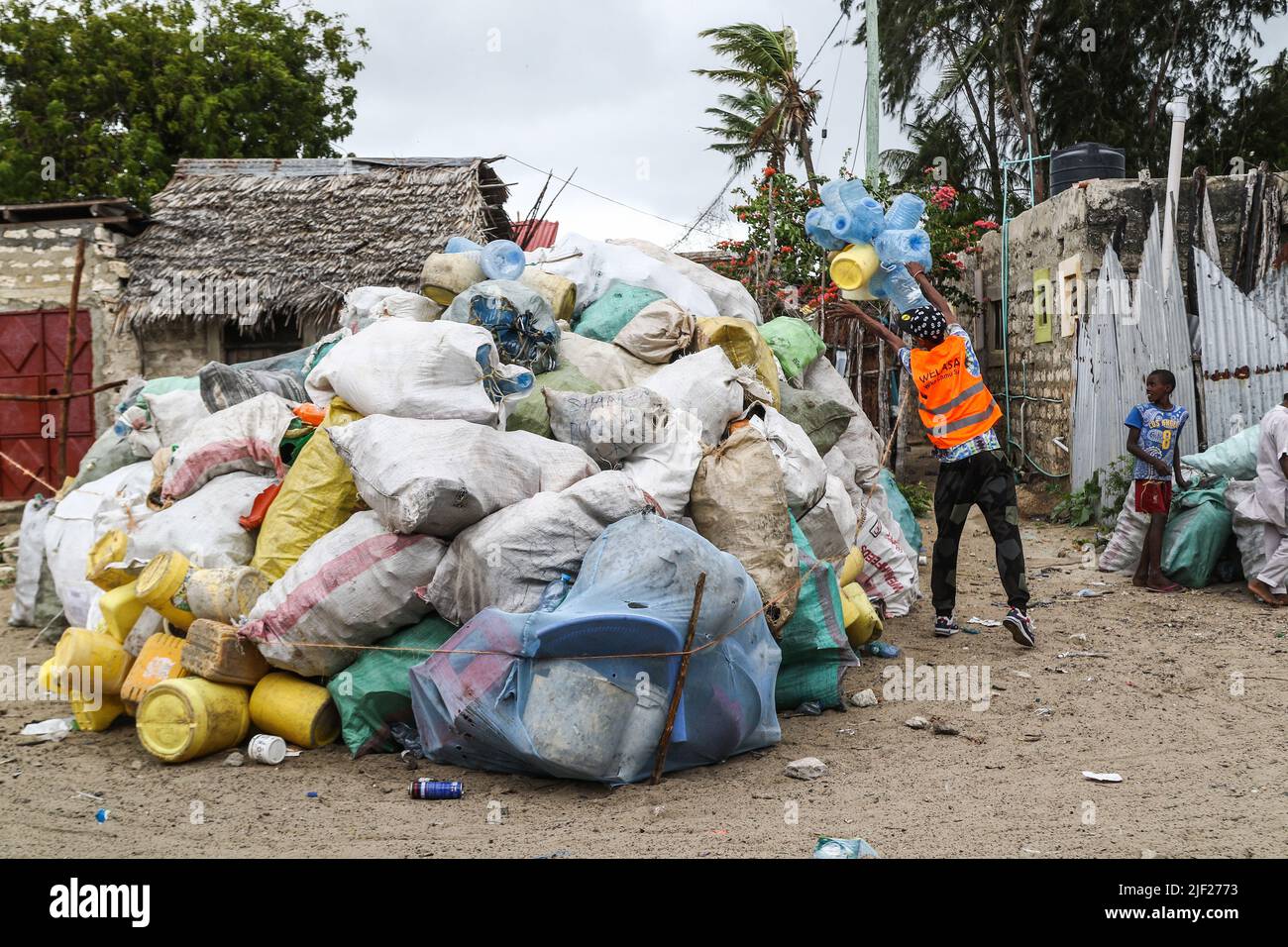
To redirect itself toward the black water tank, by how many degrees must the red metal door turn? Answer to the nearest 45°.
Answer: approximately 45° to its left

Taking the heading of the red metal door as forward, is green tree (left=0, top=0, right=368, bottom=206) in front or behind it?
behind

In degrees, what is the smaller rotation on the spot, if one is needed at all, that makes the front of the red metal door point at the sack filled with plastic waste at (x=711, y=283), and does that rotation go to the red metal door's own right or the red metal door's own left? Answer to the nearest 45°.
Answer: approximately 45° to the red metal door's own left

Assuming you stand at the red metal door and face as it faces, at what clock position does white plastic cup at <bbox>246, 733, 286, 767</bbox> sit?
The white plastic cup is roughly at 12 o'clock from the red metal door.

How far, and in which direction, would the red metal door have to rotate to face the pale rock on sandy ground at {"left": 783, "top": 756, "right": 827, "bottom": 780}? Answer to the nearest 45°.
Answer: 0° — it already faces it

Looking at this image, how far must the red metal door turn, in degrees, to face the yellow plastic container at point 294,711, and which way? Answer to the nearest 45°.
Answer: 0° — it already faces it

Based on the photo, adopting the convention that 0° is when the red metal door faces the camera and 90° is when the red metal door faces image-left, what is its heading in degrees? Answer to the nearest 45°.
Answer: approximately 0°

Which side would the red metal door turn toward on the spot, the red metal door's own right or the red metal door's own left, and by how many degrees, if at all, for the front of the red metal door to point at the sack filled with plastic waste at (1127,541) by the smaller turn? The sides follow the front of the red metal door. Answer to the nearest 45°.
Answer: approximately 45° to the red metal door's own left
